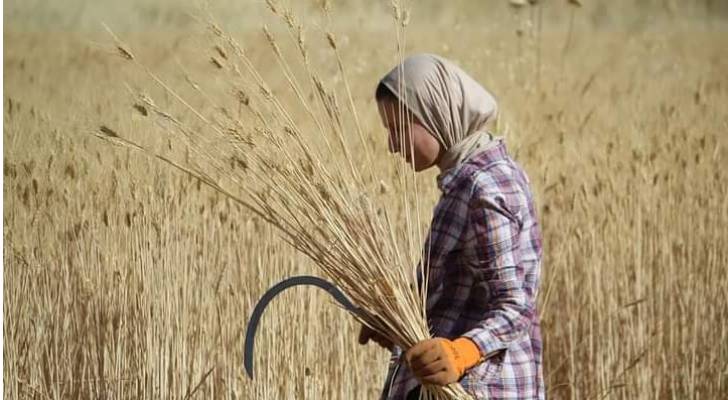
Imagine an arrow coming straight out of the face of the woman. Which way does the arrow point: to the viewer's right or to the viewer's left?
to the viewer's left

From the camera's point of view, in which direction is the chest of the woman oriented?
to the viewer's left
